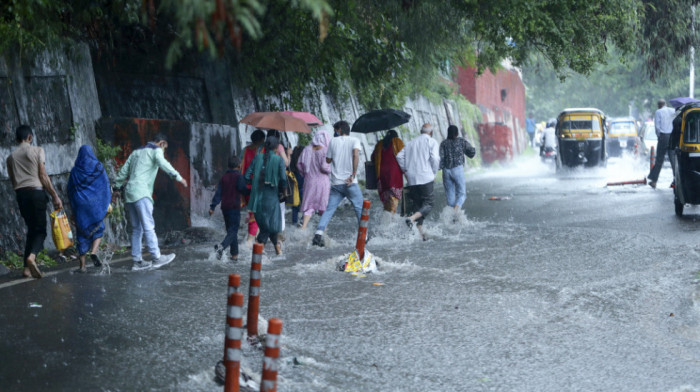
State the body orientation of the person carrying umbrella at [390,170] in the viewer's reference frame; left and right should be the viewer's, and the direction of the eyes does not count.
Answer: facing away from the viewer

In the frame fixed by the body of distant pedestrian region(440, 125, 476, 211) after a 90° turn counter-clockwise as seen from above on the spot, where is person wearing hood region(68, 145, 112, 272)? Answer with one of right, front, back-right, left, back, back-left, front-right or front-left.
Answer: front-left

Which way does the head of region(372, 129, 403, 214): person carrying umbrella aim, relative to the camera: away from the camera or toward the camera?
away from the camera

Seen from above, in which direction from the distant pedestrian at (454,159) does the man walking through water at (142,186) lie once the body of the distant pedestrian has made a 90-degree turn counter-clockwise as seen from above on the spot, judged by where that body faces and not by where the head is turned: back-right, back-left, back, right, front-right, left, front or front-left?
front-left

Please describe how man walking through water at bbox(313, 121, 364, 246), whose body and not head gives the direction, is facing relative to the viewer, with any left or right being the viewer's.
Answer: facing away from the viewer

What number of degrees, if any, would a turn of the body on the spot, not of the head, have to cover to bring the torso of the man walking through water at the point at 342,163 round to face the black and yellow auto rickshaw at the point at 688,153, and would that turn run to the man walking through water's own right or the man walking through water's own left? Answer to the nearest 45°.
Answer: approximately 90° to the man walking through water's own right

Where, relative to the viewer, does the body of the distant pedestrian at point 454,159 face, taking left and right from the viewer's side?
facing away from the viewer

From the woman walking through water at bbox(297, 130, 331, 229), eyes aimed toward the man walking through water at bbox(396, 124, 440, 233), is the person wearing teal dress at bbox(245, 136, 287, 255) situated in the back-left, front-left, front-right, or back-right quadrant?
back-right
